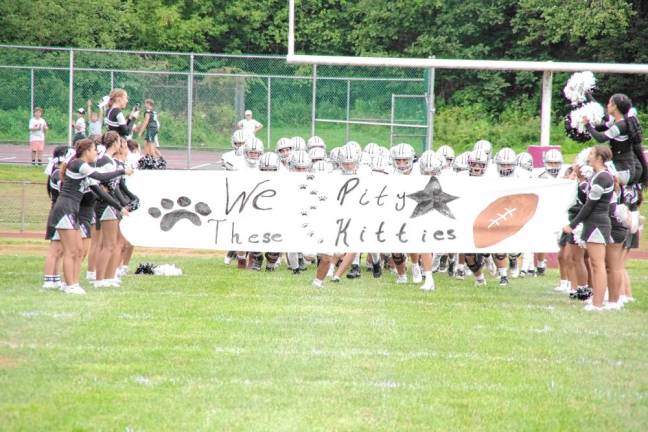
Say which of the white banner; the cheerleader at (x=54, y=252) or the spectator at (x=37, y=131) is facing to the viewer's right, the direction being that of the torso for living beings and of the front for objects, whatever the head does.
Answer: the cheerleader

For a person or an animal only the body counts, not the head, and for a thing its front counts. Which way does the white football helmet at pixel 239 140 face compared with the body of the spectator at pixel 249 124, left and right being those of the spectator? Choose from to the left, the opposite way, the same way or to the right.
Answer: the same way

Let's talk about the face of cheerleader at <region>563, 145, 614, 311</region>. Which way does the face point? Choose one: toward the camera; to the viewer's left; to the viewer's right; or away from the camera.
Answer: to the viewer's left

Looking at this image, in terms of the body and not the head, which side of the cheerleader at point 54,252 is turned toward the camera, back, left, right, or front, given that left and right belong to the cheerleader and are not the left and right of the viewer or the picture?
right

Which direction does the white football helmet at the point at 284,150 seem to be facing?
toward the camera

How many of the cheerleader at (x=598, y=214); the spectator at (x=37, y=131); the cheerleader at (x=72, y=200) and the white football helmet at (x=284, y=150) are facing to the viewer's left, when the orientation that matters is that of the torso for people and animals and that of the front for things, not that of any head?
1

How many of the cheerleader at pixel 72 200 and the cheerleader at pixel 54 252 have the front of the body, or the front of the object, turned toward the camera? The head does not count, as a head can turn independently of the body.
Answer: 0

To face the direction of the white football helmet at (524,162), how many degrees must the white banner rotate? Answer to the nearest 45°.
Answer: approximately 135° to its left

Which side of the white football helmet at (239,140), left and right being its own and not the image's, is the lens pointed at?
front

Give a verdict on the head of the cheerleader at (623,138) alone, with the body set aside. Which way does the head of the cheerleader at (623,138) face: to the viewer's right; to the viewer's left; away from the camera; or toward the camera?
to the viewer's left

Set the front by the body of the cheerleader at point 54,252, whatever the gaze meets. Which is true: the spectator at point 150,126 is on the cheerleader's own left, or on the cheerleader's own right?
on the cheerleader's own left

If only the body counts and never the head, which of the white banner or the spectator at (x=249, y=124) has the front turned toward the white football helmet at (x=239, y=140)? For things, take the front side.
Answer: the spectator

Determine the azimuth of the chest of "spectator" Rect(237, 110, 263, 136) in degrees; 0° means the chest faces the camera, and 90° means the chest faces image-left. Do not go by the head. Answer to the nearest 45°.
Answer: approximately 0°

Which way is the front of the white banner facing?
toward the camera

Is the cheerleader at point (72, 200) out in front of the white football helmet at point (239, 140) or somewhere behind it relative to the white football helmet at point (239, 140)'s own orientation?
in front

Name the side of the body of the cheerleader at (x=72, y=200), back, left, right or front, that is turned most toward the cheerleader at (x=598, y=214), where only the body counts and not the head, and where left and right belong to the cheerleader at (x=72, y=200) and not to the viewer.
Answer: front

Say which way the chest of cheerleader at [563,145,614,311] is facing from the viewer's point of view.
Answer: to the viewer's left

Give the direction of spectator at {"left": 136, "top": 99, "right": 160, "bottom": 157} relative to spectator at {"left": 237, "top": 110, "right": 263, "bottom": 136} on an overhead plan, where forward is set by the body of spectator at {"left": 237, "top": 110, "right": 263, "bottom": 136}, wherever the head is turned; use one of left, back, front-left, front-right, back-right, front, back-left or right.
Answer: right
